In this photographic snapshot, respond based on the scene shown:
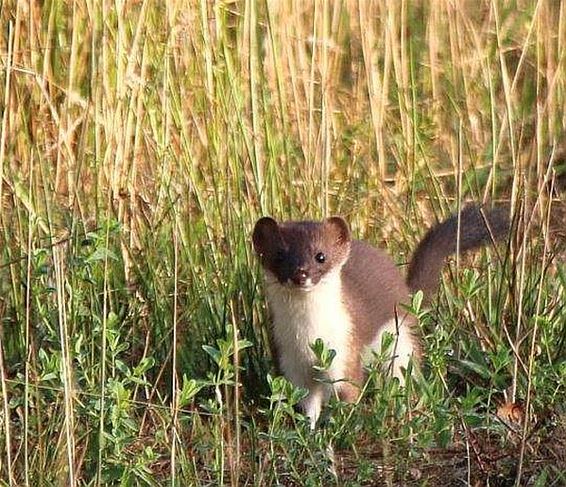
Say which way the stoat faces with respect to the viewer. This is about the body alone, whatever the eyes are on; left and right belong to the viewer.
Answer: facing the viewer and to the left of the viewer
